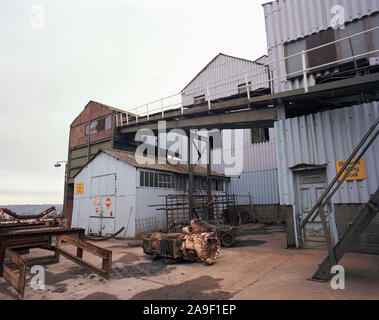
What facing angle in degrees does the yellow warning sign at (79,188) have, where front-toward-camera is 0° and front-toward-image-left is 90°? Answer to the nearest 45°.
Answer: approximately 45°

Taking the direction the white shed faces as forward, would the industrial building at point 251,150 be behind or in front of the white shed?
behind

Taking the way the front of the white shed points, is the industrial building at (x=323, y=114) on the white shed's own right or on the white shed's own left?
on the white shed's own left

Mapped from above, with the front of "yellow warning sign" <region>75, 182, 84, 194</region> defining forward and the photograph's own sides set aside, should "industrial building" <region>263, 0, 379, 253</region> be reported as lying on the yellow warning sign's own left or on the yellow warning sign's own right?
on the yellow warning sign's own left

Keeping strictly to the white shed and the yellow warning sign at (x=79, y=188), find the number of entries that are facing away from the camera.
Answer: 0

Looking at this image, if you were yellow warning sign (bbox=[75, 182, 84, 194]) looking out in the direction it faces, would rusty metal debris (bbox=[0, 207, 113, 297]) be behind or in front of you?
in front

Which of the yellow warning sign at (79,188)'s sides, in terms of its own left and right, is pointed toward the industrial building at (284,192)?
left

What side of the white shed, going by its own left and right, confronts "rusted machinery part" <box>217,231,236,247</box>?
left
